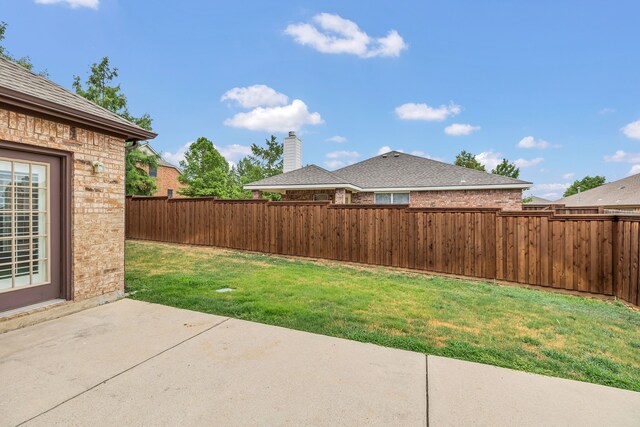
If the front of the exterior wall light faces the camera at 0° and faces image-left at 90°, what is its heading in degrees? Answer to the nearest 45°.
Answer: approximately 315°

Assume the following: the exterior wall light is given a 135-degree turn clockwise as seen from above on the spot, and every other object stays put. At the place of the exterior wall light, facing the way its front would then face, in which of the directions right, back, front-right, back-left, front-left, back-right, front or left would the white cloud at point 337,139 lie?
back-right

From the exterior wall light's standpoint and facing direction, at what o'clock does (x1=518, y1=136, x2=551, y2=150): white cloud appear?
The white cloud is roughly at 10 o'clock from the exterior wall light.

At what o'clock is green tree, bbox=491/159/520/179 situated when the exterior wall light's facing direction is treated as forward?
The green tree is roughly at 10 o'clock from the exterior wall light.

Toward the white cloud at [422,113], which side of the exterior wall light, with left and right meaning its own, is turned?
left

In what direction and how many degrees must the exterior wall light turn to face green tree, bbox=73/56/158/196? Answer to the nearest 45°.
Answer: approximately 135° to its left

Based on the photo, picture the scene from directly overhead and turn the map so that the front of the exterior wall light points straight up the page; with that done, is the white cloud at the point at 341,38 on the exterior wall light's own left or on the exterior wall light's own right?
on the exterior wall light's own left

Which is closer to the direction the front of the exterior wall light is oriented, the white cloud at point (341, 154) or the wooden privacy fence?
the wooden privacy fence

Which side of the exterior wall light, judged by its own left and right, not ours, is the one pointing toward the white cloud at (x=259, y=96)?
left

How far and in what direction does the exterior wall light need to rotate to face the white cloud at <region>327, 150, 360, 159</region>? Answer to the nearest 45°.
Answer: approximately 90° to its left

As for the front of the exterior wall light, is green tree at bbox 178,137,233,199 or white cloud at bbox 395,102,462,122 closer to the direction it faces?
the white cloud

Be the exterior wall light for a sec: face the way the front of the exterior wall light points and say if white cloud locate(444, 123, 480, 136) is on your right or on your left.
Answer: on your left

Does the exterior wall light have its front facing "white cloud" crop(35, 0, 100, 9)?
no
